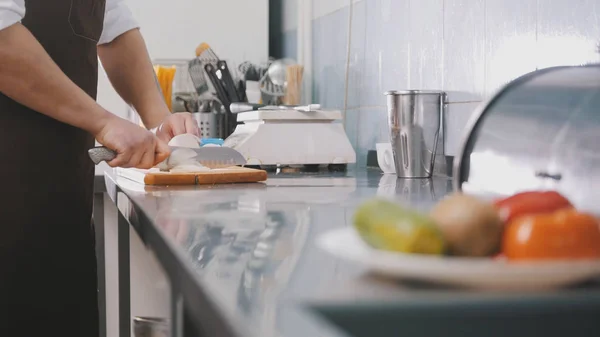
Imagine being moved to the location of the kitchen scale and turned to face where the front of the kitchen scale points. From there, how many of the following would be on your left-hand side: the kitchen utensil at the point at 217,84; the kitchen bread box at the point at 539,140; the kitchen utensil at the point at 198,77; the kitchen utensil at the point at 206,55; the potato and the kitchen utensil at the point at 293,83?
2

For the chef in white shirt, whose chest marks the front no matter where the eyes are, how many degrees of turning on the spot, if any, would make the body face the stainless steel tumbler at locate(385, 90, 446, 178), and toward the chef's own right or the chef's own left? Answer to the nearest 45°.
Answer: approximately 45° to the chef's own left

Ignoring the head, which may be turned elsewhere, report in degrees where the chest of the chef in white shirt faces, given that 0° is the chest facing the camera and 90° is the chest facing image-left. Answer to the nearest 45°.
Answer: approximately 315°

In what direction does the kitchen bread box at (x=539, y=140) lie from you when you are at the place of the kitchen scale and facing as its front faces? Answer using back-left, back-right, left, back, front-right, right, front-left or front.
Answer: left

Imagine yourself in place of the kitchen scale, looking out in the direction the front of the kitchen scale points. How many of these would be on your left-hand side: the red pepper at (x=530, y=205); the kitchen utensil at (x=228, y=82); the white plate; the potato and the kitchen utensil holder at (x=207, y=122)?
3

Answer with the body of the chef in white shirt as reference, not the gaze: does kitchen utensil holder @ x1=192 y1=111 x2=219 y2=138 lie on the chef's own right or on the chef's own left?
on the chef's own left

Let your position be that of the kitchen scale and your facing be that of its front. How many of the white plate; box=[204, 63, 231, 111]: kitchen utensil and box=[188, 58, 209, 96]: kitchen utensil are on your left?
1

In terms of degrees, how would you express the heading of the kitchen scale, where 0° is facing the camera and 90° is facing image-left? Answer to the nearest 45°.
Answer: approximately 90°
